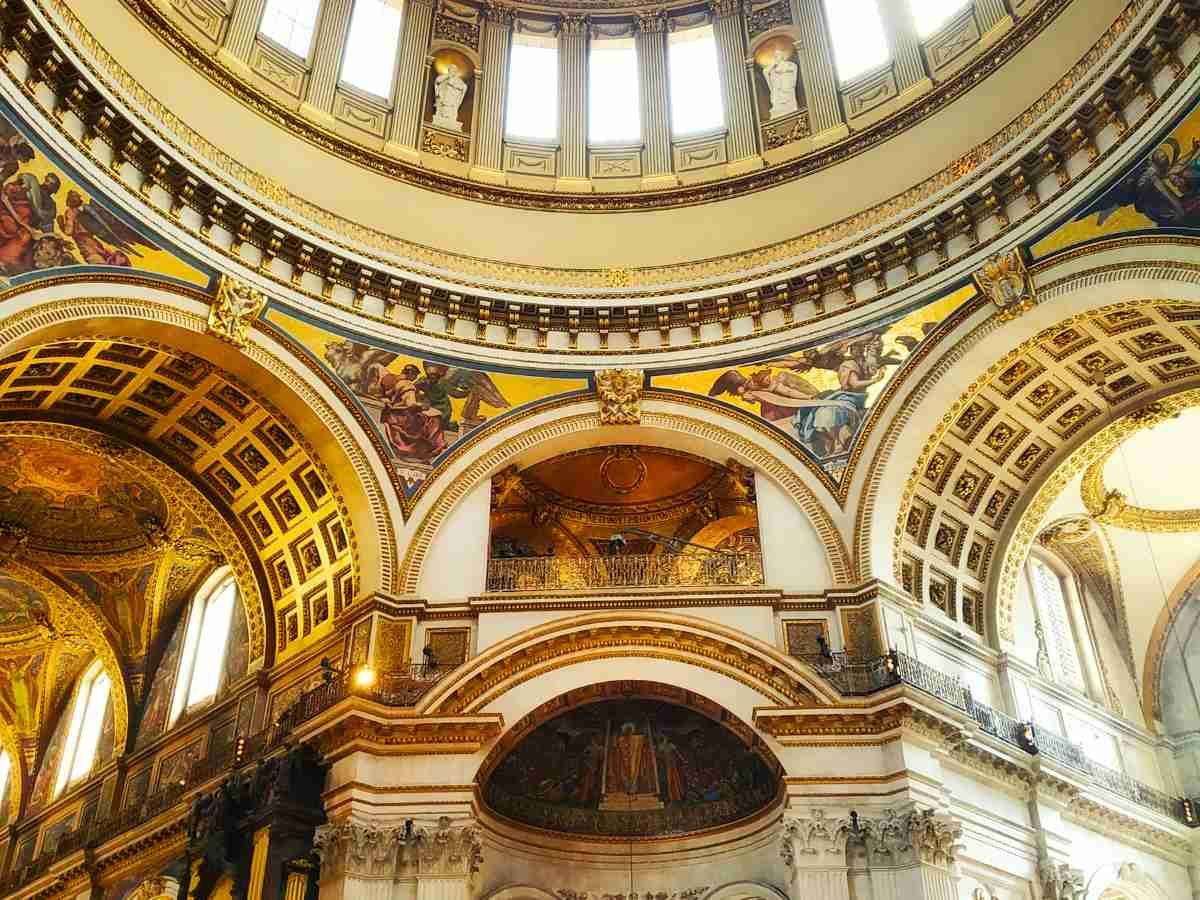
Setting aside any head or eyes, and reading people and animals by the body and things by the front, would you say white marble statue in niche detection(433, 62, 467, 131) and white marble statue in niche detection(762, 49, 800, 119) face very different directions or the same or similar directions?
same or similar directions

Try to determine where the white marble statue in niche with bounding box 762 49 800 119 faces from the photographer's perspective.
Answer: facing the viewer

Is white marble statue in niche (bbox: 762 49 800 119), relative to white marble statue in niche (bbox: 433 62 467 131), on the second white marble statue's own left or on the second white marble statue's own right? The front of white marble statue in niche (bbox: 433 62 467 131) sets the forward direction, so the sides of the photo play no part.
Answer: on the second white marble statue's own left

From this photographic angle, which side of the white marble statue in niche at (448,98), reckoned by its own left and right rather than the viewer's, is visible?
front

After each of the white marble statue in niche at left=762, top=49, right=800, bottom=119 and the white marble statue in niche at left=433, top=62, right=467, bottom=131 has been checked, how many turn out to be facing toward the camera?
2

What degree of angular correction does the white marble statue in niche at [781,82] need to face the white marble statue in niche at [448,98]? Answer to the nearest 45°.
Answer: approximately 90° to its right
